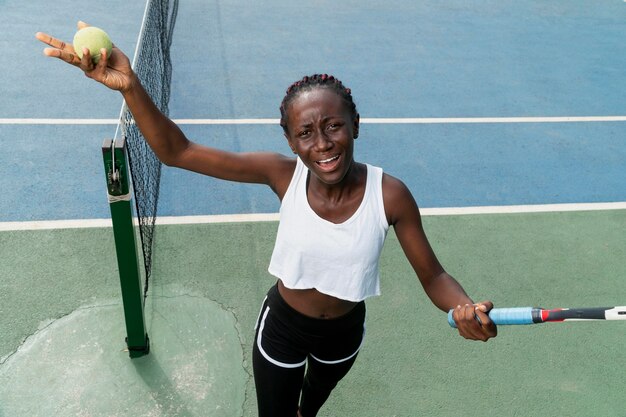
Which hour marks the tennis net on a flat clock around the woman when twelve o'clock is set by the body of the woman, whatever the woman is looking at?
The tennis net is roughly at 5 o'clock from the woman.

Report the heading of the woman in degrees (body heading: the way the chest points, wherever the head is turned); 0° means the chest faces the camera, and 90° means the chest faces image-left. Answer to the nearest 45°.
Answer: approximately 0°

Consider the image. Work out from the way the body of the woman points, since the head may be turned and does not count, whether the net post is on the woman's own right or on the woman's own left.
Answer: on the woman's own right
